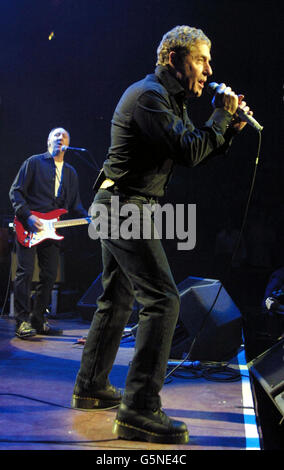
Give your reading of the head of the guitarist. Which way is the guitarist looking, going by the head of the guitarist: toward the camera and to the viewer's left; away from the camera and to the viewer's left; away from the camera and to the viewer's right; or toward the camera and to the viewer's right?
toward the camera and to the viewer's right

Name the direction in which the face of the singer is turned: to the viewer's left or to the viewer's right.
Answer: to the viewer's right

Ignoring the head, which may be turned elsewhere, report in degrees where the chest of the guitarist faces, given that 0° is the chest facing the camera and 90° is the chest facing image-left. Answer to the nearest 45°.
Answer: approximately 315°

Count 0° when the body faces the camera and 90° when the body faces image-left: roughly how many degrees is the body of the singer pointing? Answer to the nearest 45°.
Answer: approximately 270°

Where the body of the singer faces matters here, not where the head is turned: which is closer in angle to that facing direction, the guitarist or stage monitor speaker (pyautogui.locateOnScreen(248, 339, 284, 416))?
the stage monitor speaker

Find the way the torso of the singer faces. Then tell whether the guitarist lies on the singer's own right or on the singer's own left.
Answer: on the singer's own left
